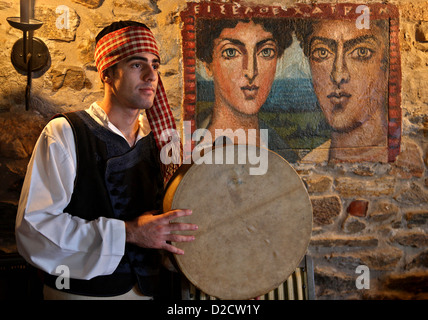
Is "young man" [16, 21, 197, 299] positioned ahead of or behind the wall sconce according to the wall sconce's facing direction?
ahead

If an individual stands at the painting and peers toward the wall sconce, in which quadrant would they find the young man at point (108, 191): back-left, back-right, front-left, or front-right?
front-left

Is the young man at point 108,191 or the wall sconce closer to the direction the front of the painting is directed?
the young man

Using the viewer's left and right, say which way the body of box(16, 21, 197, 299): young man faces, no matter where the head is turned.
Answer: facing the viewer and to the right of the viewer

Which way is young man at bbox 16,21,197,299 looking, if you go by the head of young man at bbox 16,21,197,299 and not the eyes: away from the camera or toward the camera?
toward the camera

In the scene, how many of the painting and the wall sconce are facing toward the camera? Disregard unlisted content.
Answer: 2

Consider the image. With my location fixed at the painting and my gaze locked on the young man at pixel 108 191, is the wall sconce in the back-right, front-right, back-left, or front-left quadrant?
front-right

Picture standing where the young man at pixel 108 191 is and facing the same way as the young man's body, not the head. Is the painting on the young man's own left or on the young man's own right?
on the young man's own left

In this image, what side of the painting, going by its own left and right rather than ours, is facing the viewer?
front

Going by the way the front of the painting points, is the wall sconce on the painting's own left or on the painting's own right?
on the painting's own right

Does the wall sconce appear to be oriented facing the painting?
no

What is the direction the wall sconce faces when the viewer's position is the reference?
facing the viewer

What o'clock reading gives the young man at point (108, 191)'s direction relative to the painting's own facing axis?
The young man is roughly at 1 o'clock from the painting.

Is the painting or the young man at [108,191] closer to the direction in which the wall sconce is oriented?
the young man
